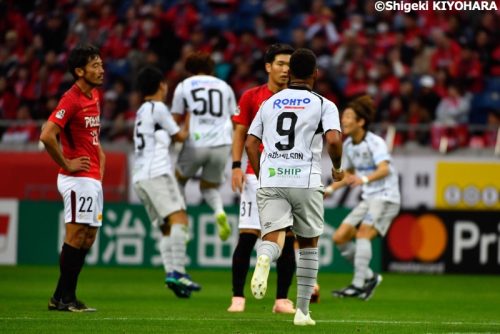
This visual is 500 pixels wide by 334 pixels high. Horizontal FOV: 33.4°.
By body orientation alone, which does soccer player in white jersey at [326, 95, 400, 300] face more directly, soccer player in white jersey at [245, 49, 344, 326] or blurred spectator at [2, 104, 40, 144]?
the soccer player in white jersey

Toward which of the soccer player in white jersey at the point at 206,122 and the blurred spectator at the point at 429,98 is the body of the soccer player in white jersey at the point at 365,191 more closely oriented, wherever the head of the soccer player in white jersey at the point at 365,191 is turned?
the soccer player in white jersey

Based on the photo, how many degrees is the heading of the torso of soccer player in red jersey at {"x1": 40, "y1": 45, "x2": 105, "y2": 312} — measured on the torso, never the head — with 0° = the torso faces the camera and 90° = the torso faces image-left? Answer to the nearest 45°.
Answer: approximately 315°

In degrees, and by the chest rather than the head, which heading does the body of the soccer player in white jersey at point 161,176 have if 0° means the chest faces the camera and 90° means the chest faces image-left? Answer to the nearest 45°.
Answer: approximately 225°

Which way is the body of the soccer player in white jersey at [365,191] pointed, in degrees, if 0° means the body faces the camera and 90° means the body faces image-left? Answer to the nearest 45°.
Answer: approximately 45°

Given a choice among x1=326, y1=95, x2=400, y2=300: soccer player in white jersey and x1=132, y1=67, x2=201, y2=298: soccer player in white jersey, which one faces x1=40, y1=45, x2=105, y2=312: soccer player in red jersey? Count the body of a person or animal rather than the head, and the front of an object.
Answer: x1=326, y1=95, x2=400, y2=300: soccer player in white jersey

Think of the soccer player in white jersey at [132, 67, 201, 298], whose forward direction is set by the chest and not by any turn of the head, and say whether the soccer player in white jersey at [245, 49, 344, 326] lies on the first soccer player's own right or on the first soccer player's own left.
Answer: on the first soccer player's own right

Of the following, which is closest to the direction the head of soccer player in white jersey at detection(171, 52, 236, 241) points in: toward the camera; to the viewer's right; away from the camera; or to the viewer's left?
away from the camera
